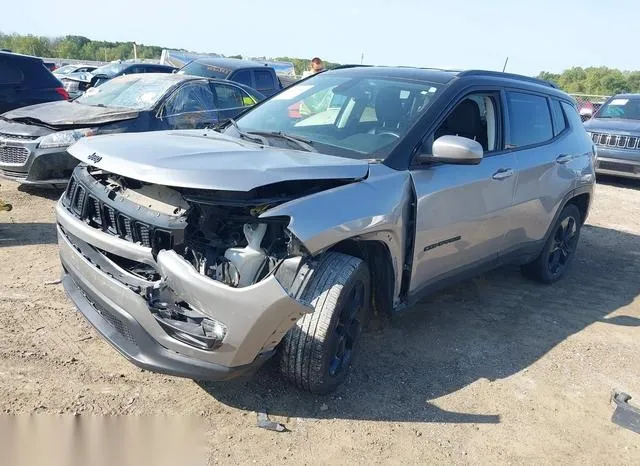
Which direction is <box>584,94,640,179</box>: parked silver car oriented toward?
toward the camera

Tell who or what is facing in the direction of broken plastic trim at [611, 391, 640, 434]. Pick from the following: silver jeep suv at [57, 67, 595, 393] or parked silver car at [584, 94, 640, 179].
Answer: the parked silver car

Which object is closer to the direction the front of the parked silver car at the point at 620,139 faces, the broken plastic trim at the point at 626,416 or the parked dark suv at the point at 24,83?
the broken plastic trim

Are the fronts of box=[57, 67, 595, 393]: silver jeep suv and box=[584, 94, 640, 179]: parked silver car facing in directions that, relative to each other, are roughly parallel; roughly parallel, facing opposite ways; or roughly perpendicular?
roughly parallel

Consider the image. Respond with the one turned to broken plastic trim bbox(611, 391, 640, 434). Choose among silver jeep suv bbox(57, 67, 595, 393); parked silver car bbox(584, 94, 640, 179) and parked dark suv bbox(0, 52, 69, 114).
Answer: the parked silver car

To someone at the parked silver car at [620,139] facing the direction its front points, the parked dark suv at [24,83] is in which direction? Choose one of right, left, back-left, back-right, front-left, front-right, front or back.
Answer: front-right

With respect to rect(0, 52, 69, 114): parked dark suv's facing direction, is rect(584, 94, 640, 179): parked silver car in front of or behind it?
behind

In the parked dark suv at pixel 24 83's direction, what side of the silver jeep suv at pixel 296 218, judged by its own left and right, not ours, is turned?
right

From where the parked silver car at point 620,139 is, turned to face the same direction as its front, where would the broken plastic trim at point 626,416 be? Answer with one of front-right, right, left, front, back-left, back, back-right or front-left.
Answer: front

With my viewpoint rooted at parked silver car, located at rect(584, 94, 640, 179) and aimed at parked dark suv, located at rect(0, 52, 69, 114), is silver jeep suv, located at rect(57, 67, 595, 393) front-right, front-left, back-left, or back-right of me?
front-left

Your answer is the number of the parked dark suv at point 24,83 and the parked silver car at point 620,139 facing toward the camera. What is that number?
1

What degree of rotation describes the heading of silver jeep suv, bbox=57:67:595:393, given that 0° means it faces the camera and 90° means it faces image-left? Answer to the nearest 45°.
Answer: approximately 45°

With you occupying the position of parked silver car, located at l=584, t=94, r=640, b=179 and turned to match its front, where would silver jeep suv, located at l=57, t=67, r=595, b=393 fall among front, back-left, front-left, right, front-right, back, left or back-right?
front
